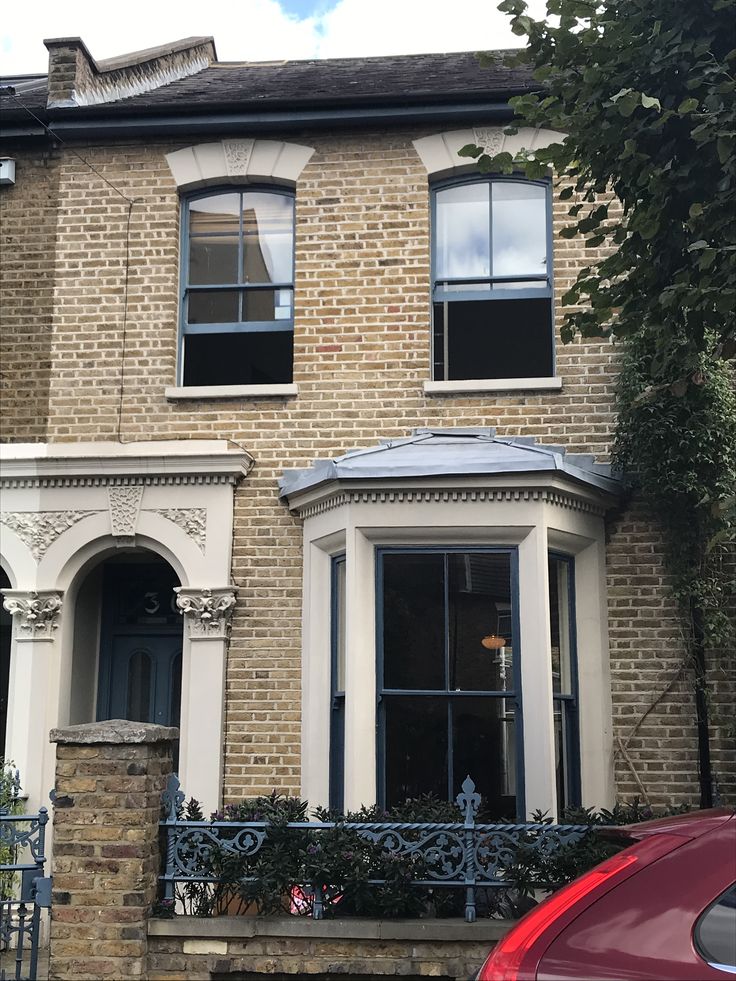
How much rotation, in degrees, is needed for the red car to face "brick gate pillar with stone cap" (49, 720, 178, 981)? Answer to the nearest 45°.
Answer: approximately 135° to its left

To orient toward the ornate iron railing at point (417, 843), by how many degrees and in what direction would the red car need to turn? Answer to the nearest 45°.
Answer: approximately 90° to its left

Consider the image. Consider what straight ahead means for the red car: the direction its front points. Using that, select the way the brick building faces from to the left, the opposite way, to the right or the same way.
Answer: to the right

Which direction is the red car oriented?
to the viewer's right

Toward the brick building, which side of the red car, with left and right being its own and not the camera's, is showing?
left

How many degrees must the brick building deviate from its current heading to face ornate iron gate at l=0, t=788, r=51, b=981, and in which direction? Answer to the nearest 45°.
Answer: approximately 45° to its right

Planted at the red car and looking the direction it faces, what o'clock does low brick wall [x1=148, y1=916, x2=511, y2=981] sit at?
The low brick wall is roughly at 8 o'clock from the red car.

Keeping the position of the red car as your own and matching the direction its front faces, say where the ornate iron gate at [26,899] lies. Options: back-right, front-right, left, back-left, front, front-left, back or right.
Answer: back-left

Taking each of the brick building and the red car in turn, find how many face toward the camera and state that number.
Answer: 1
